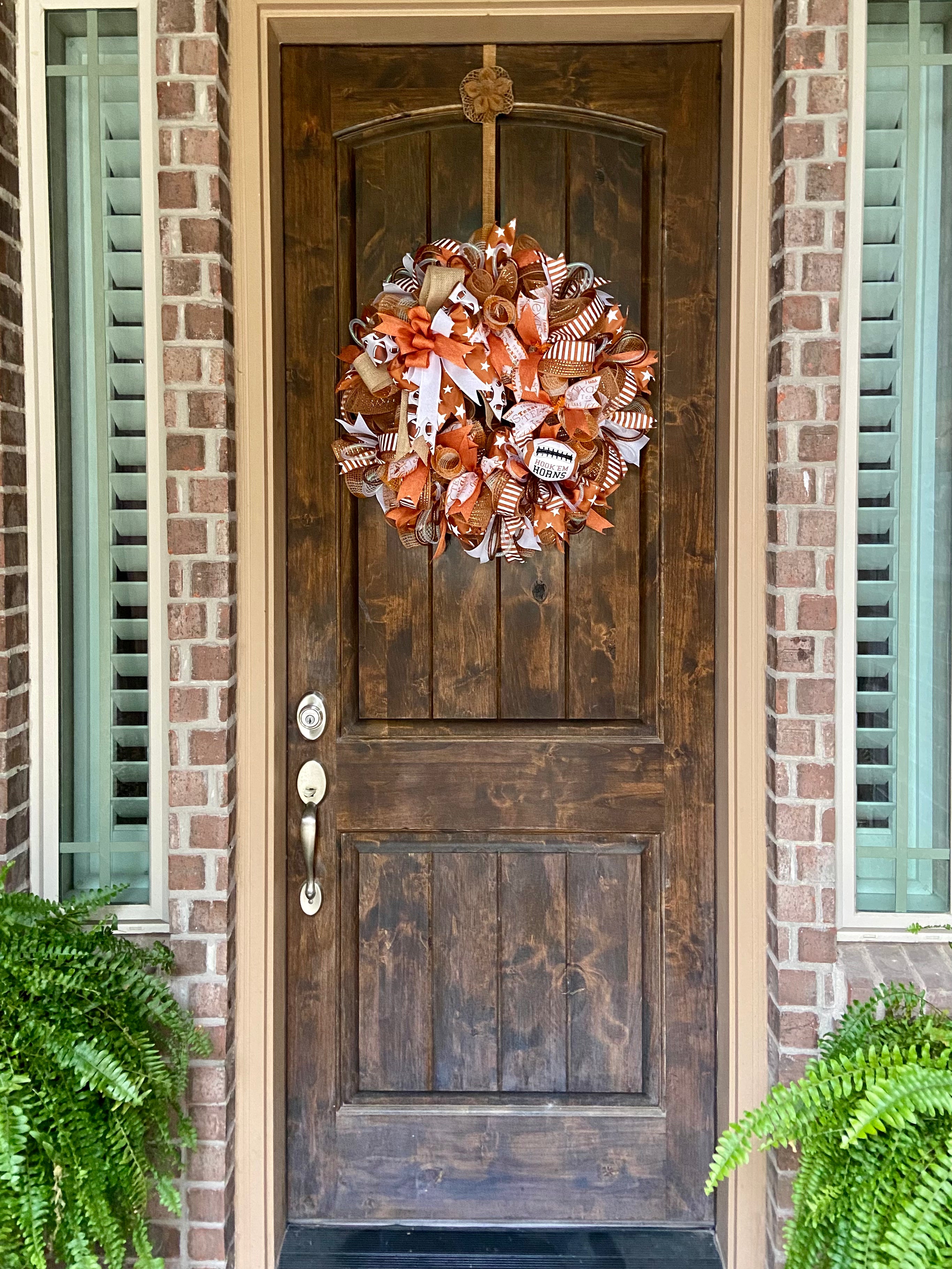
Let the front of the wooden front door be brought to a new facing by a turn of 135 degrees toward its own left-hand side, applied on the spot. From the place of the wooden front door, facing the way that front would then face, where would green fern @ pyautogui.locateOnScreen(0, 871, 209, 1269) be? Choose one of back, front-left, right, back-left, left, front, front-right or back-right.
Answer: back

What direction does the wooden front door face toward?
toward the camera

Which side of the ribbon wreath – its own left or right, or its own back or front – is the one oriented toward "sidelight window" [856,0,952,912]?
left

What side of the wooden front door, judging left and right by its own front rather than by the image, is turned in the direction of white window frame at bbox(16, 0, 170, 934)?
right

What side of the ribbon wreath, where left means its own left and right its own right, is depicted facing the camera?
front

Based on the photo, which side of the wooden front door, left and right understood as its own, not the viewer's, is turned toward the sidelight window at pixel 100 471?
right

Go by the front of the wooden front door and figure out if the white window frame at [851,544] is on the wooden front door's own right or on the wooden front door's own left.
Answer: on the wooden front door's own left

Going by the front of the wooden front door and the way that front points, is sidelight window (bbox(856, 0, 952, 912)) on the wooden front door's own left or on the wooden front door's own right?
on the wooden front door's own left

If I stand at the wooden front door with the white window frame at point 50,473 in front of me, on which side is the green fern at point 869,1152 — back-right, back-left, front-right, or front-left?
back-left

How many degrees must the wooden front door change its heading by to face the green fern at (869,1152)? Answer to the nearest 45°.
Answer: approximately 45° to its left

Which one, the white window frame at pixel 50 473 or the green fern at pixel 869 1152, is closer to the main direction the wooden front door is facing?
the green fern
